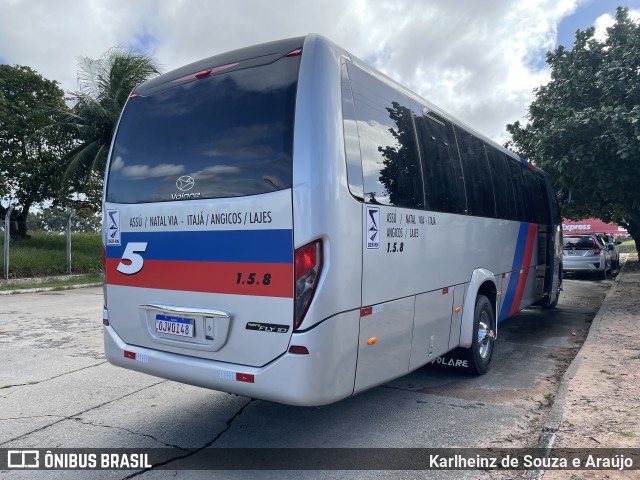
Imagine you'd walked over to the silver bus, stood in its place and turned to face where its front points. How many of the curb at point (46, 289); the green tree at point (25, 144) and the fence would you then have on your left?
3

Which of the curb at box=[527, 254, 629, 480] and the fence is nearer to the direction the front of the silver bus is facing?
the curb

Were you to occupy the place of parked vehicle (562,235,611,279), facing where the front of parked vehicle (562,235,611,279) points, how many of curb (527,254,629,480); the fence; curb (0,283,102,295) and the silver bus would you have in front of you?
0

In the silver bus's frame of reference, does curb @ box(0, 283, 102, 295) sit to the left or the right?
on its left

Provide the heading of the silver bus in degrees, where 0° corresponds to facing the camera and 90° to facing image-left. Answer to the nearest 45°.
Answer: approximately 225°

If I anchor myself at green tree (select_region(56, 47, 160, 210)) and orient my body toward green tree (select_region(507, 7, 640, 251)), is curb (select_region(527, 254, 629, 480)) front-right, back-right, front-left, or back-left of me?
front-right

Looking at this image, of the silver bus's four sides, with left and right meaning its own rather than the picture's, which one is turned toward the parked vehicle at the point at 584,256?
front

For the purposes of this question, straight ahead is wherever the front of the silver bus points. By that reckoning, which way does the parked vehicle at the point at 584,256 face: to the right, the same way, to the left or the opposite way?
the same way

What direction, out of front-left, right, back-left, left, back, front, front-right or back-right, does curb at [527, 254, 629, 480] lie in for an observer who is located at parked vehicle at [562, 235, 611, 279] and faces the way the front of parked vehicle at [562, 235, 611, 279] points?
back

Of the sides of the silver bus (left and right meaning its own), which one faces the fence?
left

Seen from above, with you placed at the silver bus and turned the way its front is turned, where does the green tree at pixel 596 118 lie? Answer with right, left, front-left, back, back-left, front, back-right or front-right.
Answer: front

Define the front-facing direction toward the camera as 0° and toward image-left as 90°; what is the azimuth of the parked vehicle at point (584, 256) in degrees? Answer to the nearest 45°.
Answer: approximately 180°

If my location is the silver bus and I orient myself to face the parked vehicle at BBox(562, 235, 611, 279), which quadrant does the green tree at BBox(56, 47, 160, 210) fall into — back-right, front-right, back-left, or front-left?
front-left

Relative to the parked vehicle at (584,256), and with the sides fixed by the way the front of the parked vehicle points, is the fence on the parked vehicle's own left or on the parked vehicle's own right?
on the parked vehicle's own left

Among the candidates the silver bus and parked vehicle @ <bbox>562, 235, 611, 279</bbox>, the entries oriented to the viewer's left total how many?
0

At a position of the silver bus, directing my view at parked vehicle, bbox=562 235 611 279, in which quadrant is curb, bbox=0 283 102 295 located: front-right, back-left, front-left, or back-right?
front-left

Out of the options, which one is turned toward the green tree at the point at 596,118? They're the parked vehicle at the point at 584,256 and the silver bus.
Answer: the silver bus
